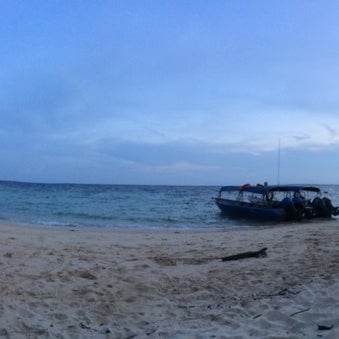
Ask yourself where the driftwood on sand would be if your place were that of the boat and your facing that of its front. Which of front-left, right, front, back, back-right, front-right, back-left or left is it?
back-left

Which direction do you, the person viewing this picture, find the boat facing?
facing away from the viewer and to the left of the viewer
